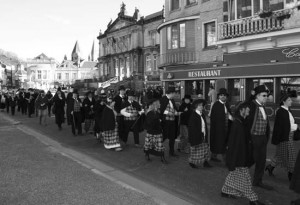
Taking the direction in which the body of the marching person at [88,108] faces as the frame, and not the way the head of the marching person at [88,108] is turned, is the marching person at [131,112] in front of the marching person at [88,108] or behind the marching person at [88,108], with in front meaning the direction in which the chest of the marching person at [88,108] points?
in front

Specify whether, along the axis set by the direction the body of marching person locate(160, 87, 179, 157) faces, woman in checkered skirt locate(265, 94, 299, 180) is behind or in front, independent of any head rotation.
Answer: in front

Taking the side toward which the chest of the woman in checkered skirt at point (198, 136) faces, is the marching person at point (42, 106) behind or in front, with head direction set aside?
behind

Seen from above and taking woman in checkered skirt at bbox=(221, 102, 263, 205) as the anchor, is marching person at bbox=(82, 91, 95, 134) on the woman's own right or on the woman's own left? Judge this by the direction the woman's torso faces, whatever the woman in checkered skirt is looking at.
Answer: on the woman's own left
